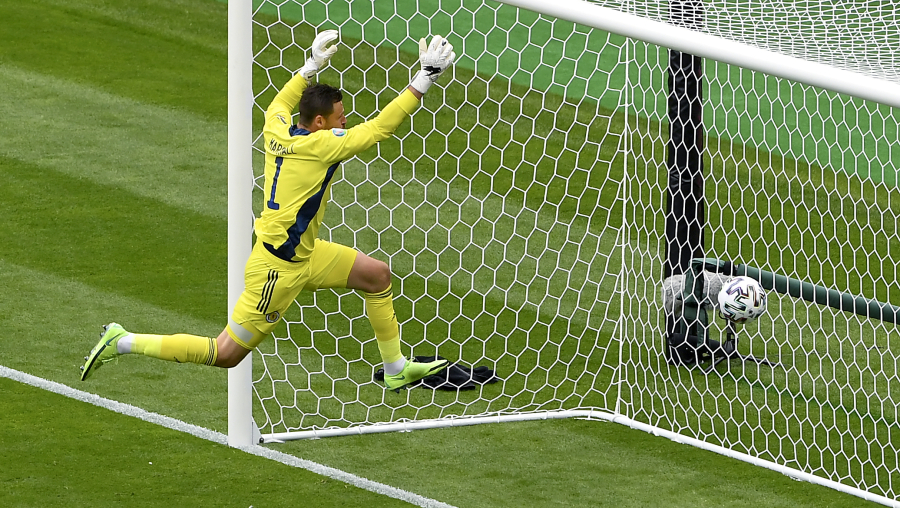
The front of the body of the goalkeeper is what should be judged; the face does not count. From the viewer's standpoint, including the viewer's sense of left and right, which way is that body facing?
facing away from the viewer and to the right of the viewer
